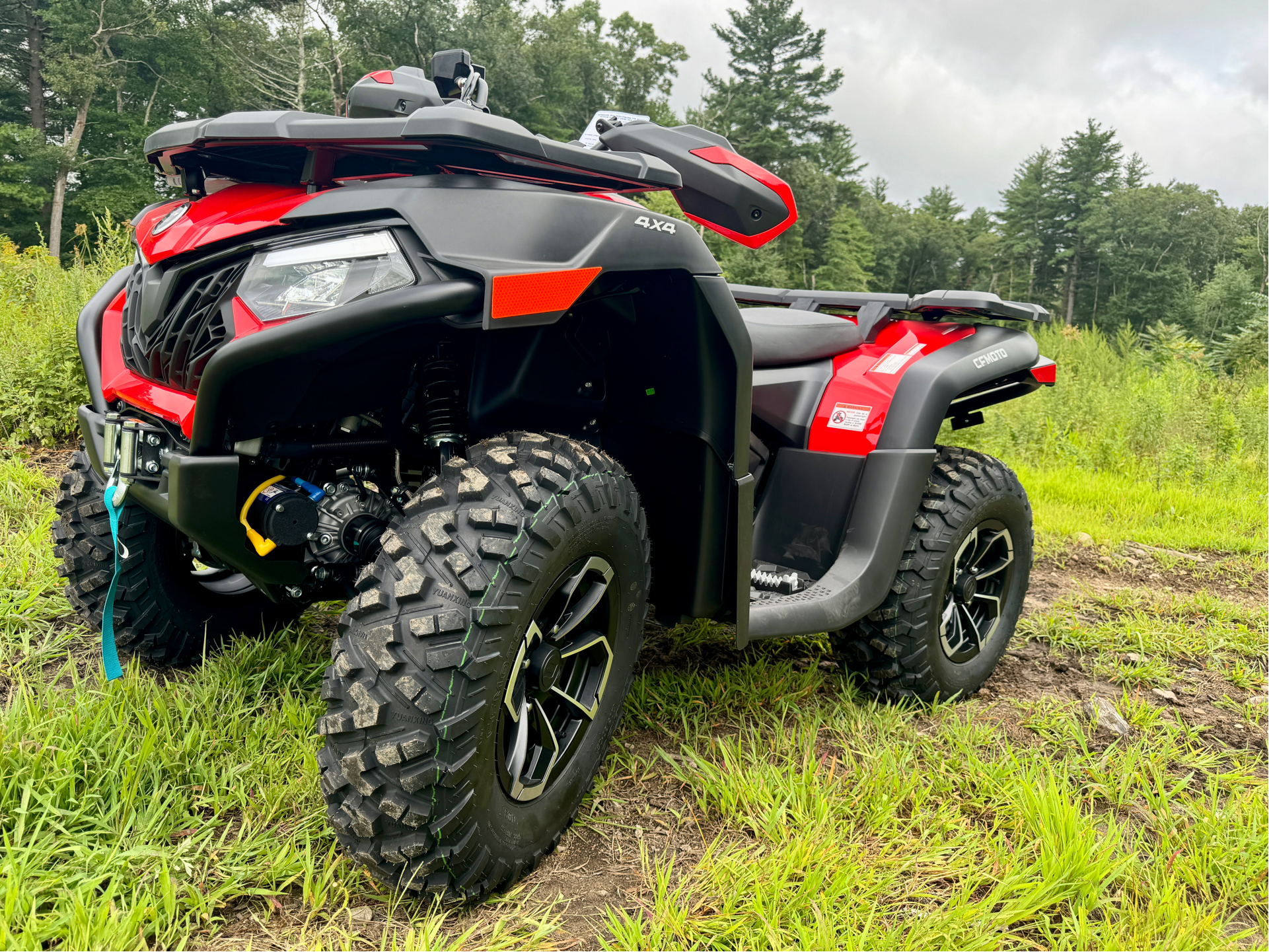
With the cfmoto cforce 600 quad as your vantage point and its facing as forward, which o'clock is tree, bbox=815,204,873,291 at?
The tree is roughly at 5 o'clock from the cfmoto cforce 600 quad.

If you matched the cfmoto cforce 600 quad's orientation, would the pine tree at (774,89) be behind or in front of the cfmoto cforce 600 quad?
behind

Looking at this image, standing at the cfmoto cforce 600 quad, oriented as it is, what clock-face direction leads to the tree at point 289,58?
The tree is roughly at 4 o'clock from the cfmoto cforce 600 quad.

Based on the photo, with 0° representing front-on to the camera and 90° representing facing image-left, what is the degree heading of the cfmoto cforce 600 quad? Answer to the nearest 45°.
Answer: approximately 45°
